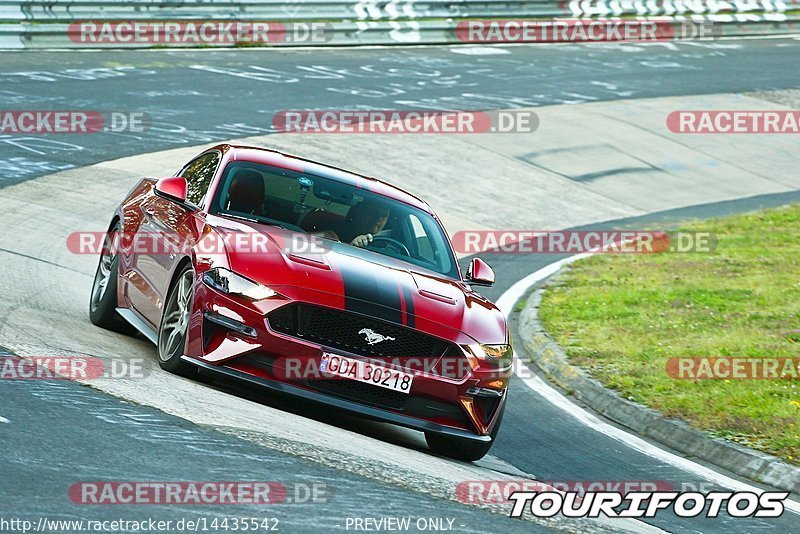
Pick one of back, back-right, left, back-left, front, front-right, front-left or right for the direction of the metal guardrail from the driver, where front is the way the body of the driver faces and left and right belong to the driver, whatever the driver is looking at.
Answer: back-left

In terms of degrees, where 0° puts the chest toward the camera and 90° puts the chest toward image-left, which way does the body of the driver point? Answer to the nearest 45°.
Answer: approximately 315°
